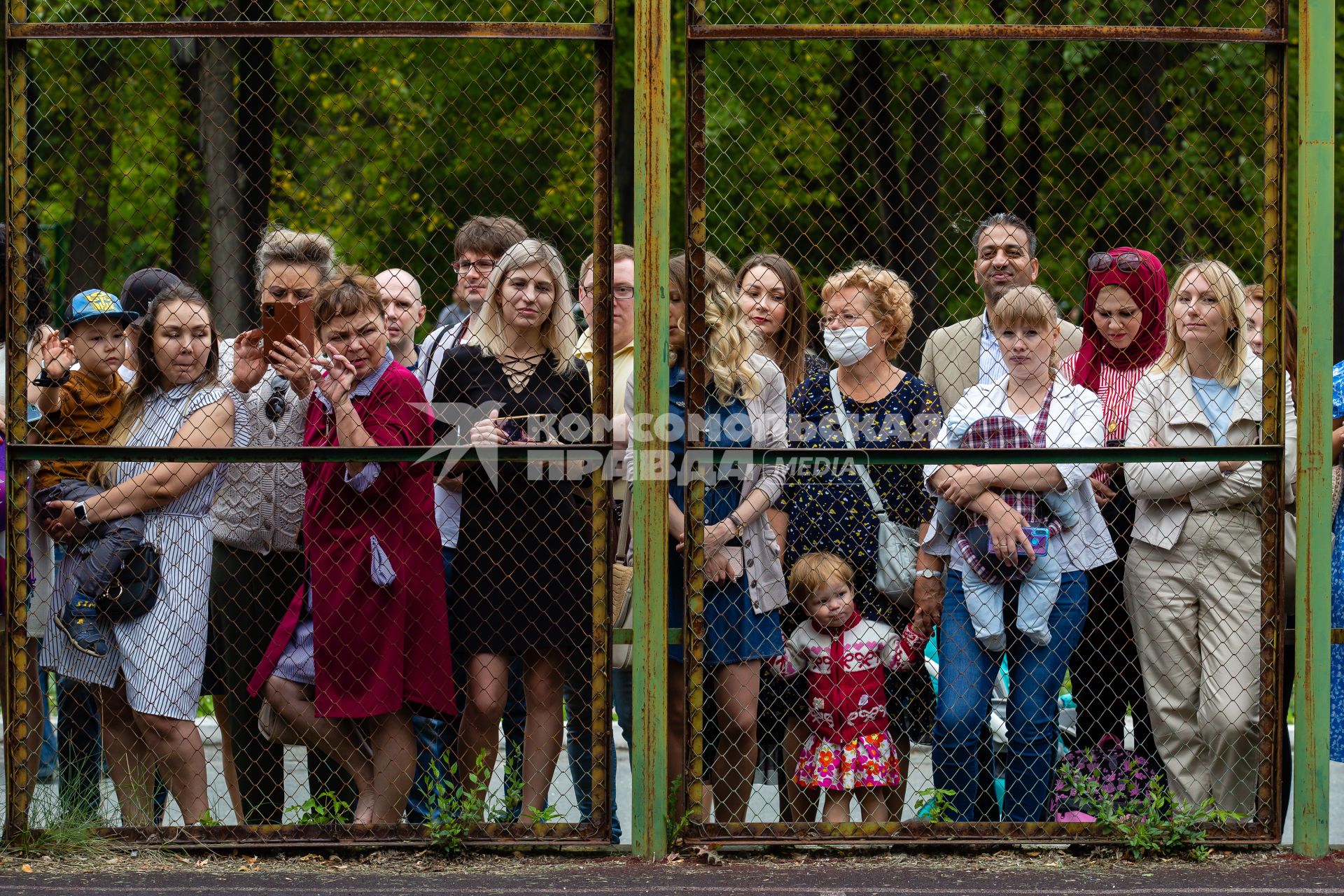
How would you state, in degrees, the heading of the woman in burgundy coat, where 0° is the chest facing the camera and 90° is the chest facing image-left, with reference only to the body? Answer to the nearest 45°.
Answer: approximately 45°

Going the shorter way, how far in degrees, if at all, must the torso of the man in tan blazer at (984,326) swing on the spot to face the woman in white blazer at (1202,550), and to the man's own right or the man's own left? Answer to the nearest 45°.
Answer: approximately 45° to the man's own left

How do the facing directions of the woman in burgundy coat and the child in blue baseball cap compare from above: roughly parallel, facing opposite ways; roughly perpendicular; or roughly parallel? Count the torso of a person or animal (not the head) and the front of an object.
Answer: roughly perpendicular

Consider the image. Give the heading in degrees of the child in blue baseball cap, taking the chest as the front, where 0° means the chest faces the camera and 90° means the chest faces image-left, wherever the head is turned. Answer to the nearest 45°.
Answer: approximately 315°

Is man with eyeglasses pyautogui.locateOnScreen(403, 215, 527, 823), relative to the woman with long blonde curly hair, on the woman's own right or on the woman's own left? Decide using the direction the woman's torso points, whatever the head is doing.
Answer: on the woman's own right
